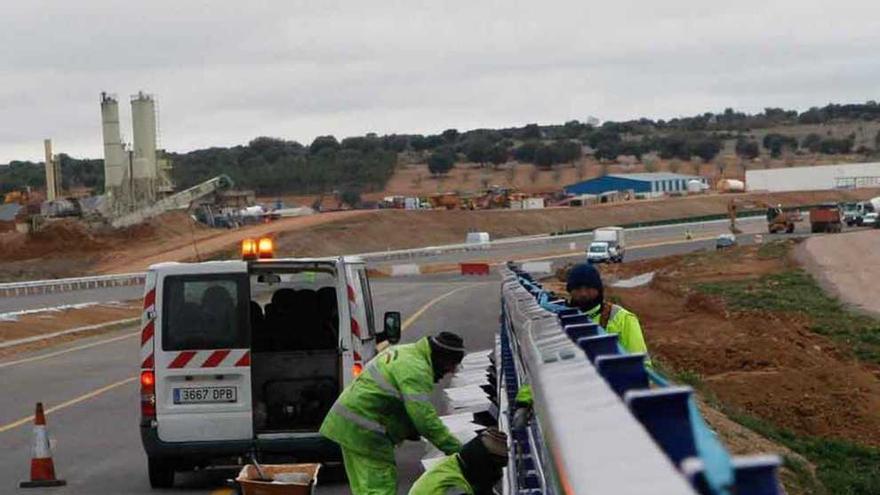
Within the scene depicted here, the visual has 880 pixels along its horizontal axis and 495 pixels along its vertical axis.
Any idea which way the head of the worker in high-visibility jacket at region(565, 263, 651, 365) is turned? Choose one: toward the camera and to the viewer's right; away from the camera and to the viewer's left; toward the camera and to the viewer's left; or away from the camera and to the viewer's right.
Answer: toward the camera and to the viewer's left

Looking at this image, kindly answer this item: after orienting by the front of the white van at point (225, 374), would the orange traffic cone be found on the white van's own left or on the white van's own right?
on the white van's own left

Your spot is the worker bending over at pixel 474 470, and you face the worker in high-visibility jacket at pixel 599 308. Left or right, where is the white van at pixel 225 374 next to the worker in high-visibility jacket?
left

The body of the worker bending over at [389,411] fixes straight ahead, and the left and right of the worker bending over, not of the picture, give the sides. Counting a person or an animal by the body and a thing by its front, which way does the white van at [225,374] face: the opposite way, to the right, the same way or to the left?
to the left

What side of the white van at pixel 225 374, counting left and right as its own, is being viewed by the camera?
back

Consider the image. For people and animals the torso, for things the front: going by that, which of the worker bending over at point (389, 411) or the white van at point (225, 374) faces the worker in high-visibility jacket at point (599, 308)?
the worker bending over

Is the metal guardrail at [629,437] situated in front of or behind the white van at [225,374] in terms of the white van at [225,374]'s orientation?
behind

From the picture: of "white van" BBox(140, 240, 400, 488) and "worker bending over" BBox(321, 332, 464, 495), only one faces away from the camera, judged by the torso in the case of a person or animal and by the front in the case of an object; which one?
the white van

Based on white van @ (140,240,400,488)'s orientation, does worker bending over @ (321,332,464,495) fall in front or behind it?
behind

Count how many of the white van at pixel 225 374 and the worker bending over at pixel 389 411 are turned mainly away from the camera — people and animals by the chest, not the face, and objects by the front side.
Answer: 1

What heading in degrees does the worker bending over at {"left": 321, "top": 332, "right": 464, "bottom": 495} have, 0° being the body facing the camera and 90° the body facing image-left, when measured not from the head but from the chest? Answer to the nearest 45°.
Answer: approximately 270°

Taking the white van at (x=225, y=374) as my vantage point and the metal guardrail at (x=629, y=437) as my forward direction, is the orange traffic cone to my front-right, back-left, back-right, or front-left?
back-right
